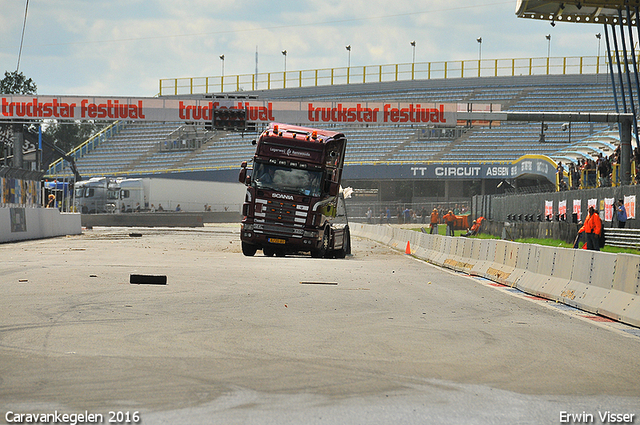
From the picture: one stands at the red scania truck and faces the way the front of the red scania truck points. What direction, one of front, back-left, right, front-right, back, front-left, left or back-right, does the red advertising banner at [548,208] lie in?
back-left

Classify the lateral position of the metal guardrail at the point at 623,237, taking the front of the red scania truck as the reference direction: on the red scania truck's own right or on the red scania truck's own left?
on the red scania truck's own left

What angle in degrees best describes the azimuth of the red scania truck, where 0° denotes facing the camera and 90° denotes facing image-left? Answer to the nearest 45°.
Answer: approximately 0°

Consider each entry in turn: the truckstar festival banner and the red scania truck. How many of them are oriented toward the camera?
2

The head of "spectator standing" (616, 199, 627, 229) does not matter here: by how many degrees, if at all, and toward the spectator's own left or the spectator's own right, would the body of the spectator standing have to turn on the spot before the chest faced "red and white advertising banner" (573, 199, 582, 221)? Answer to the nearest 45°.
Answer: approximately 45° to the spectator's own right

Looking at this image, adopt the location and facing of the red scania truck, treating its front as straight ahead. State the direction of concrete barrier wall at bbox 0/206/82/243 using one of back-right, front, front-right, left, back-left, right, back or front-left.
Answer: back-right

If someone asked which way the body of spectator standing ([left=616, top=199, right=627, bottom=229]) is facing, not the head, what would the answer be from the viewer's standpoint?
to the viewer's left

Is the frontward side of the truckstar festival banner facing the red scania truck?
yes

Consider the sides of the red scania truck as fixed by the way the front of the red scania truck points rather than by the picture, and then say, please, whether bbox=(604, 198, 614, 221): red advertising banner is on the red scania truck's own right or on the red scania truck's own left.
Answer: on the red scania truck's own left
